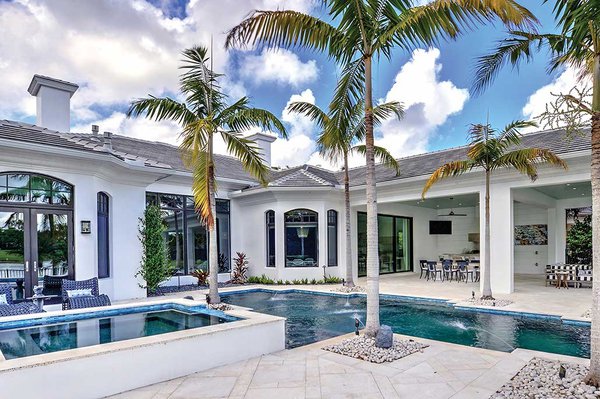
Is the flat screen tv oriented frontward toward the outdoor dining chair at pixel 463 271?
yes

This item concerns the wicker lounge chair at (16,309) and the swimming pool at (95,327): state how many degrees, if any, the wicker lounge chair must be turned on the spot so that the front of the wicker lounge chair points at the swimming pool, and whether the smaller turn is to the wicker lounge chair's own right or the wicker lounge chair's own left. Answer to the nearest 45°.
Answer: approximately 45° to the wicker lounge chair's own right

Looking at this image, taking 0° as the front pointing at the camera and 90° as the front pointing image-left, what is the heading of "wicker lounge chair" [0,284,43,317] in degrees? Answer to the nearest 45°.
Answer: approximately 270°

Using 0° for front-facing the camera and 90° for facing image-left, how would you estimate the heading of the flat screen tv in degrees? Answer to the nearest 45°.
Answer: approximately 0°

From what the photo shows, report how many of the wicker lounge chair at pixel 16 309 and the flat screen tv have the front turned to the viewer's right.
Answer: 1

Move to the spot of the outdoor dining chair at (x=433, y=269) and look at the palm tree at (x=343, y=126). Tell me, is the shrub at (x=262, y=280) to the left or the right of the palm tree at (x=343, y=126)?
right
